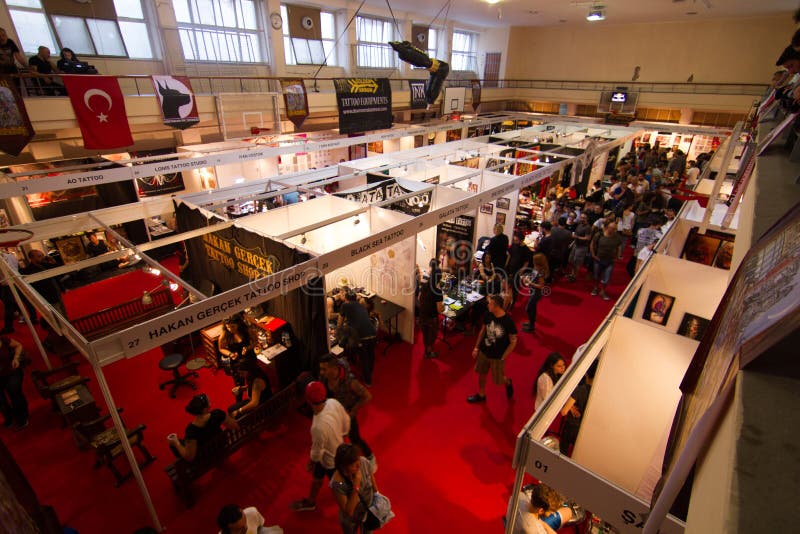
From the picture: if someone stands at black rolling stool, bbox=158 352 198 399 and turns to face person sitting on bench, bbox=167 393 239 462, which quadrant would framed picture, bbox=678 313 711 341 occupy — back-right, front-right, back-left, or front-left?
front-left

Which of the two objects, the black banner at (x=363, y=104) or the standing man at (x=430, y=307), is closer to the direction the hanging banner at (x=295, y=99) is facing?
the standing man

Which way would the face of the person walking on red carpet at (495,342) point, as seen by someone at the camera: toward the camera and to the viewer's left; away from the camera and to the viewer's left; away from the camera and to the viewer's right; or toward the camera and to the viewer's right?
toward the camera and to the viewer's left

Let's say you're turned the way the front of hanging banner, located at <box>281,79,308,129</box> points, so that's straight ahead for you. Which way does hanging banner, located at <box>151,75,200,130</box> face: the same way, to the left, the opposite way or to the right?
the same way

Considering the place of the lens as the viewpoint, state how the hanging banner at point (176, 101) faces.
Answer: facing the viewer

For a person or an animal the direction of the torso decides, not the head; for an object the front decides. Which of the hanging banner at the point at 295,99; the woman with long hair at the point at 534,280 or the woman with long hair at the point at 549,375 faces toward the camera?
the hanging banner

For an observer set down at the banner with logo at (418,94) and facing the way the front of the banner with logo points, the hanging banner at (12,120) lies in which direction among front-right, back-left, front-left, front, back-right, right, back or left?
front-right

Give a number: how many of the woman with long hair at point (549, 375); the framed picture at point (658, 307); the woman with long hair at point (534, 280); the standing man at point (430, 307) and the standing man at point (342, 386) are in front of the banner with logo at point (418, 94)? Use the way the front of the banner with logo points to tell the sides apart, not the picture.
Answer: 5

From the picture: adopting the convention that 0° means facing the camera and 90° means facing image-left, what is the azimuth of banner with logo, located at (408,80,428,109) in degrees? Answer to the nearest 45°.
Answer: approximately 0°
